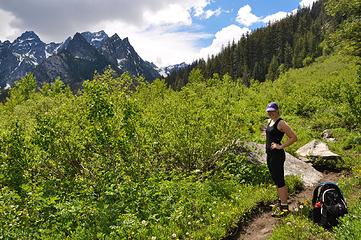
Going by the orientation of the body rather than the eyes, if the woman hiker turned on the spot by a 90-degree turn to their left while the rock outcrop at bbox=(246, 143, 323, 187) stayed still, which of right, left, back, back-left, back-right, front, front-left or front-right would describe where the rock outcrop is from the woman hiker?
back-left

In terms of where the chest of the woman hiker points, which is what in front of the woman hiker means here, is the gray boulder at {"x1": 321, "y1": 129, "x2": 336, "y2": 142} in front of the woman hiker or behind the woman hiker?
behind

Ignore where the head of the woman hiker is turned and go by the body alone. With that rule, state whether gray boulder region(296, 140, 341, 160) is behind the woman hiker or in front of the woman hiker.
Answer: behind

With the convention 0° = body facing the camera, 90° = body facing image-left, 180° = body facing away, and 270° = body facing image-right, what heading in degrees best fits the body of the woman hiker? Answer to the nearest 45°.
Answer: approximately 45°
